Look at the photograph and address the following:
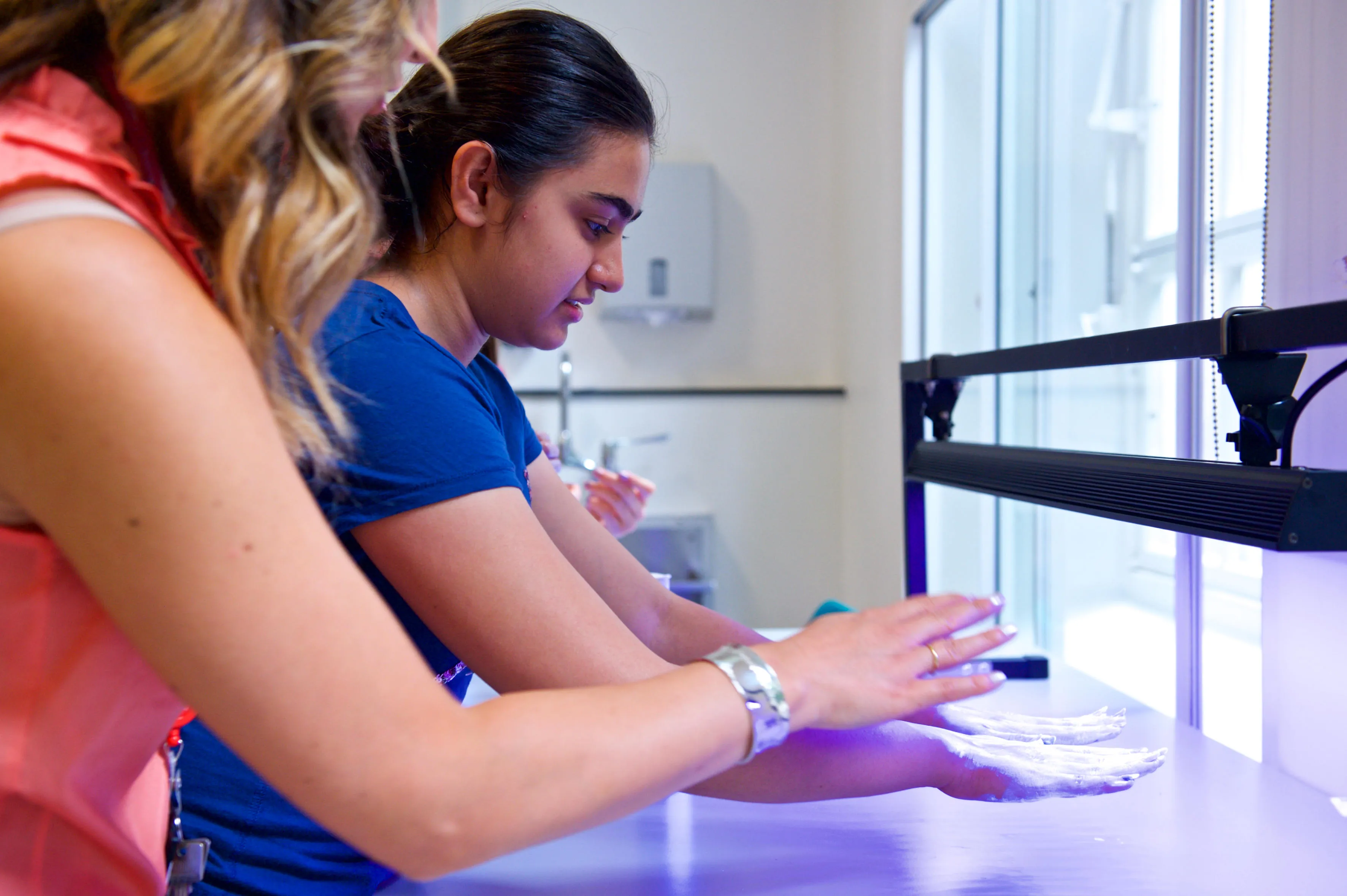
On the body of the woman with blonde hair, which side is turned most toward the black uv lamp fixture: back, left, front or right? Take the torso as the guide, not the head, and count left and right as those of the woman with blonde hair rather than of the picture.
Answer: front

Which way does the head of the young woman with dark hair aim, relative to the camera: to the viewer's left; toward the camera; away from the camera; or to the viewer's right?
to the viewer's right

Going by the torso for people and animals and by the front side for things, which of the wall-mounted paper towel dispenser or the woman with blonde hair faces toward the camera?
the wall-mounted paper towel dispenser

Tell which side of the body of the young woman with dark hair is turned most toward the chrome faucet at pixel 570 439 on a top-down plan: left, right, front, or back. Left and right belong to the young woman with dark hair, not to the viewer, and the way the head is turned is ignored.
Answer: left

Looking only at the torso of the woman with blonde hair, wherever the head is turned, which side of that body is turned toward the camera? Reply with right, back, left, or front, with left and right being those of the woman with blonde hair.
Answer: right

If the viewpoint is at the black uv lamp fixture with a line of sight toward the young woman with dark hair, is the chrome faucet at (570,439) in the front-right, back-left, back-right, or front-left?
front-right

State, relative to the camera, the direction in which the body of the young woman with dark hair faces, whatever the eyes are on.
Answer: to the viewer's right

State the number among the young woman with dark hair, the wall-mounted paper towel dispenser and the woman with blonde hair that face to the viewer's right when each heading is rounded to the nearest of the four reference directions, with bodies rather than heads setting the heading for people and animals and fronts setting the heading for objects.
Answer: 2

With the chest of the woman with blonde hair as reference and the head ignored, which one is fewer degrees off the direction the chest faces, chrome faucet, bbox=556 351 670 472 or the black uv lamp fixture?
the black uv lamp fixture

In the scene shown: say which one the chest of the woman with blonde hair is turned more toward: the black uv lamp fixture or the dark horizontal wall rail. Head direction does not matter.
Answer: the black uv lamp fixture

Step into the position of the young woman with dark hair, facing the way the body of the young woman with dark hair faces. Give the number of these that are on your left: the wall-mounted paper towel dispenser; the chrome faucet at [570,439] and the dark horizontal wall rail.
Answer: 3

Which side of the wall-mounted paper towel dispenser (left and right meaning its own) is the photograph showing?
front

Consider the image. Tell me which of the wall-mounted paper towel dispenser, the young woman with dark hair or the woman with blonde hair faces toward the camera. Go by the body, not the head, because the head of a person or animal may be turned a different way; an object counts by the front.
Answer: the wall-mounted paper towel dispenser

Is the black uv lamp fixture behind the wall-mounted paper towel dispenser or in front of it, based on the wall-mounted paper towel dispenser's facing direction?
in front
